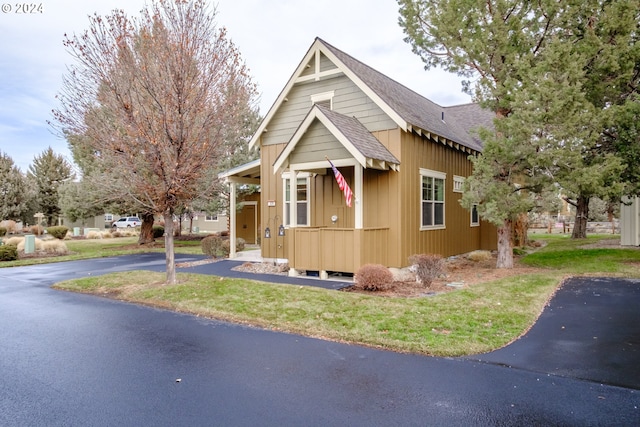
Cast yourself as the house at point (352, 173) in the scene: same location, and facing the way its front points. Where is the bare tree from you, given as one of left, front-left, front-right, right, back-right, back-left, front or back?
front

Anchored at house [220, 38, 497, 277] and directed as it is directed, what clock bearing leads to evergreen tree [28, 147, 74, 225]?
The evergreen tree is roughly at 3 o'clock from the house.

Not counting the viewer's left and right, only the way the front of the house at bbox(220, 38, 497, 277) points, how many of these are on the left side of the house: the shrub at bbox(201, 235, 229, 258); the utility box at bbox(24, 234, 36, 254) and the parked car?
0

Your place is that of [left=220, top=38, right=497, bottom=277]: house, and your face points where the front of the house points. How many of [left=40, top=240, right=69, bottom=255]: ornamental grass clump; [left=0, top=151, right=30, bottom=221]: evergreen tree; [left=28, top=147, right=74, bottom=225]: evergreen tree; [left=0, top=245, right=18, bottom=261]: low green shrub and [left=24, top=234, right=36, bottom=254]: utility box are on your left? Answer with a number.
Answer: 0

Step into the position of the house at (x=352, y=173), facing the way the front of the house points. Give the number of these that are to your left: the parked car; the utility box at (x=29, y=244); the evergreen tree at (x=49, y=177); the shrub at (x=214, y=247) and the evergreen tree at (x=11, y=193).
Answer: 0

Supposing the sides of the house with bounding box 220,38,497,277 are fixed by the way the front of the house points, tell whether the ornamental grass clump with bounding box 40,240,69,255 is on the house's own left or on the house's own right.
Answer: on the house's own right

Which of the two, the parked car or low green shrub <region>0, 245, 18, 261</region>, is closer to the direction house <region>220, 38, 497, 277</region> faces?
the low green shrub

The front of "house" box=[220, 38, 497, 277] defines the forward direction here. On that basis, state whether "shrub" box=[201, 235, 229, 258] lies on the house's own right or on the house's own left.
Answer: on the house's own right

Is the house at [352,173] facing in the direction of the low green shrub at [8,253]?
no

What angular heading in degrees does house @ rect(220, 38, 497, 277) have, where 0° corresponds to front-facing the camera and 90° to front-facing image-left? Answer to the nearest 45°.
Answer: approximately 45°

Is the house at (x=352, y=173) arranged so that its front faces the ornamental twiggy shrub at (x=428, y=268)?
no

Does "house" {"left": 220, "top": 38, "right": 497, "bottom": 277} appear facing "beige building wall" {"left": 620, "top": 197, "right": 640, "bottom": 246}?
no

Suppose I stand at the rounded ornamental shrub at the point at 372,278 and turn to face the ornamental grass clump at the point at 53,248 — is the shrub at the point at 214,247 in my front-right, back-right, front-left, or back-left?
front-right
